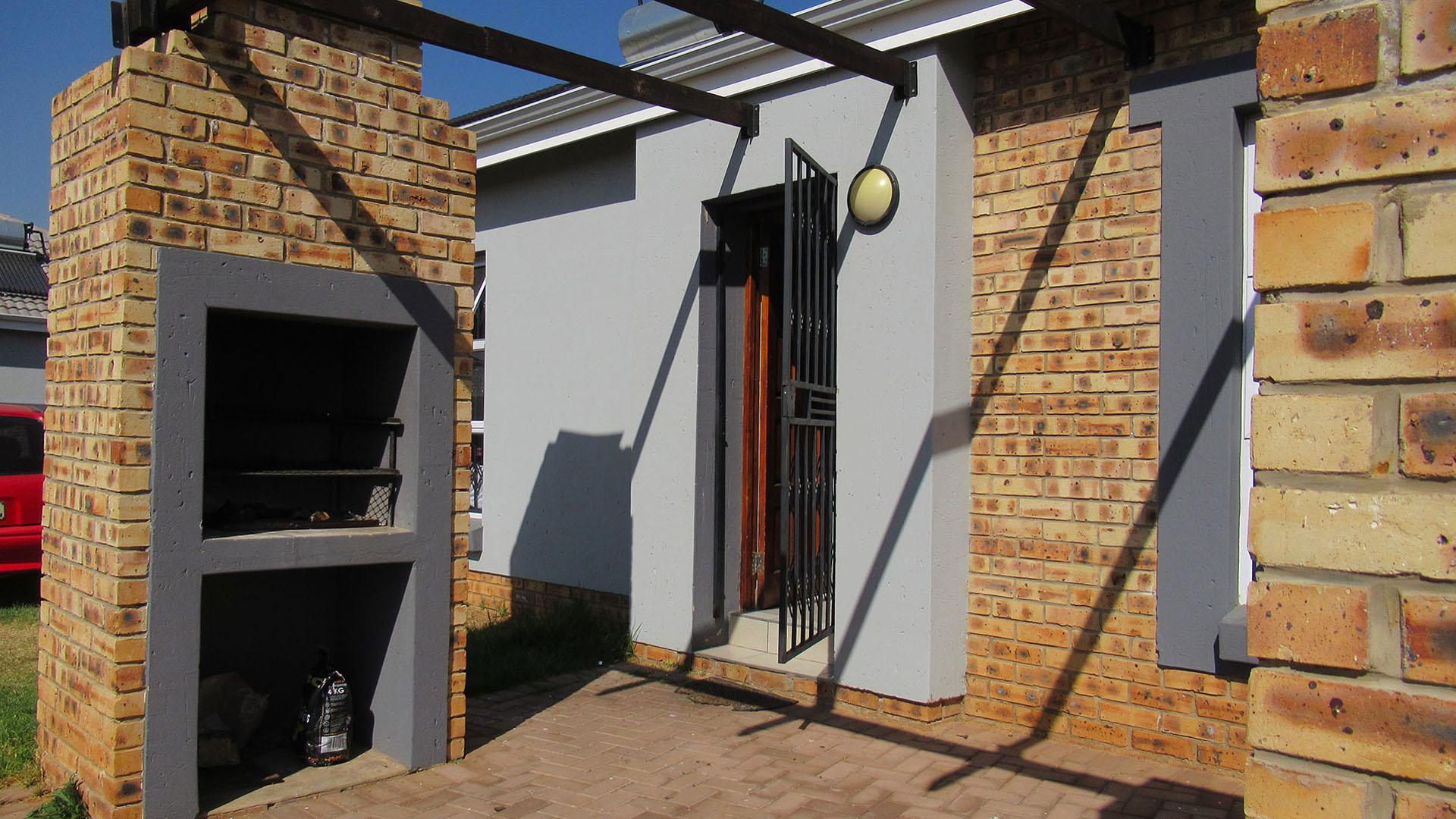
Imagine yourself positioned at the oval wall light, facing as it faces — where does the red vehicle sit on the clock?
The red vehicle is roughly at 2 o'clock from the oval wall light.

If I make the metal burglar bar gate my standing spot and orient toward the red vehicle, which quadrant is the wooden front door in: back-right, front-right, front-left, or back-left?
front-right

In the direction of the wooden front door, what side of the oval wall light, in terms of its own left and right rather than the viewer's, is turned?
right

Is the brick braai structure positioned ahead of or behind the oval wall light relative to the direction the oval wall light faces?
ahead

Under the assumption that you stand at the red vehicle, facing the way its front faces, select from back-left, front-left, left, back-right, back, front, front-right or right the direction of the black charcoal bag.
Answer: back

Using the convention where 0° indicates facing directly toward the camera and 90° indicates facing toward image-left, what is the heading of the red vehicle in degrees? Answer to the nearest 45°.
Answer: approximately 180°

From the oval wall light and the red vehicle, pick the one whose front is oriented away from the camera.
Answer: the red vehicle

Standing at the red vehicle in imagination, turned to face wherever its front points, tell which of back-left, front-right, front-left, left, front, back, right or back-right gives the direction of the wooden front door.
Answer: back-right

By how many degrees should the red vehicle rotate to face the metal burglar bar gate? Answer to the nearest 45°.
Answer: approximately 135° to its right

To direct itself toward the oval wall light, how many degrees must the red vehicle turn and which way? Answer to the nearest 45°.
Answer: approximately 135° to its right

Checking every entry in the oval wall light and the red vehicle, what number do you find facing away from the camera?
1
